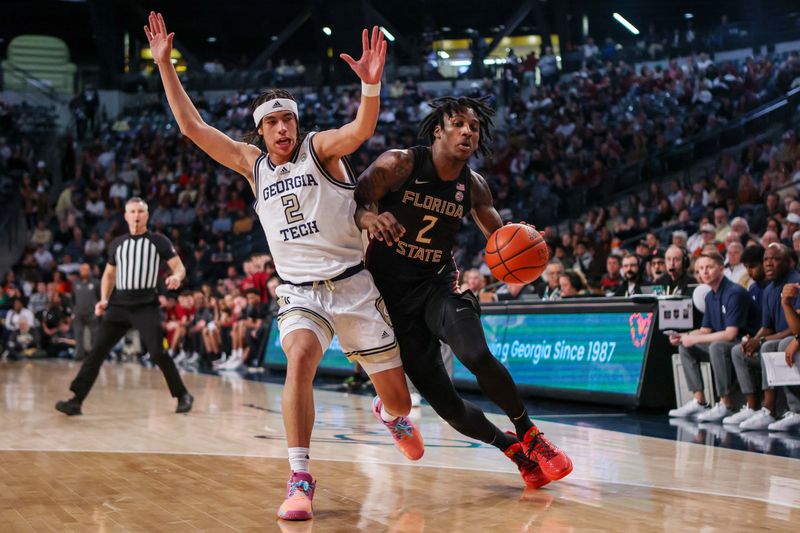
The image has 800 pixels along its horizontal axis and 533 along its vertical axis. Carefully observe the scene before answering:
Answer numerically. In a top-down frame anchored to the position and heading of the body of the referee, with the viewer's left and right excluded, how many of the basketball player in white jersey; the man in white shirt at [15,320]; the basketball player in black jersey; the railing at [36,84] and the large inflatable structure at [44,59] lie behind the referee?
3

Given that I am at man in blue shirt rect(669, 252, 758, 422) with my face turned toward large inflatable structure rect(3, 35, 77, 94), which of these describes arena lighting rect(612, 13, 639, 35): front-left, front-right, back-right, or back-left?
front-right

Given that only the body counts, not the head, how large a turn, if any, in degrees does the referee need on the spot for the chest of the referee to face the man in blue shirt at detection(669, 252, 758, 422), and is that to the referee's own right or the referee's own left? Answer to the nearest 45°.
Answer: approximately 45° to the referee's own left

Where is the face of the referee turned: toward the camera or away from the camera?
toward the camera

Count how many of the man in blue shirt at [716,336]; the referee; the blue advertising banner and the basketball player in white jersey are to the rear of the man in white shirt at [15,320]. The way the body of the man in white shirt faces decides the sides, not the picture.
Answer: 0

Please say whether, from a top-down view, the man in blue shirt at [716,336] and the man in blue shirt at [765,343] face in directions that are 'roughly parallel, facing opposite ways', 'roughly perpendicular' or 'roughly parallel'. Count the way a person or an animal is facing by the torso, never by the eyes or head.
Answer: roughly parallel

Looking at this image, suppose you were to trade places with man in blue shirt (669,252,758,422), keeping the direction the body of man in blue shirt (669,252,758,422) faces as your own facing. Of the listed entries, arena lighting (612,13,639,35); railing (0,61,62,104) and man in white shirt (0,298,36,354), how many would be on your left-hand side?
0

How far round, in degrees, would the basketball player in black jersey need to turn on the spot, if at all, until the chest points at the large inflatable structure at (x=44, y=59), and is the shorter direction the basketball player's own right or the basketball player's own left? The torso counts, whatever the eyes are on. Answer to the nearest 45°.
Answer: approximately 180°

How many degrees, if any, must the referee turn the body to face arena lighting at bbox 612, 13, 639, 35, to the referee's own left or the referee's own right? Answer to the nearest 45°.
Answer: approximately 135° to the referee's own left

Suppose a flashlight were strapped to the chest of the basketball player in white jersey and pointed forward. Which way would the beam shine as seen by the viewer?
toward the camera

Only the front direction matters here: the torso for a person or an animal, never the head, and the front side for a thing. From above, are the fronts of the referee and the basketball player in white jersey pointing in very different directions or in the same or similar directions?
same or similar directions

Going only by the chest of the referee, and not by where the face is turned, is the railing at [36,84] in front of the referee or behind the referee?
behind

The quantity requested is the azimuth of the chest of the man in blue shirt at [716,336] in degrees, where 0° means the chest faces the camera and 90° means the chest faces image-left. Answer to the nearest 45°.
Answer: approximately 45°

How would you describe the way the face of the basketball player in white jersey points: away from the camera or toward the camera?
toward the camera

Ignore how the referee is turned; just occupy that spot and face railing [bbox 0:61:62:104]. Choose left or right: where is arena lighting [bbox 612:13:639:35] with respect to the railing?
right

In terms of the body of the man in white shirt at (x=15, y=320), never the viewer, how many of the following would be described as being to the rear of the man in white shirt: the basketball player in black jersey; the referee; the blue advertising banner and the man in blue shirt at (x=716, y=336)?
0

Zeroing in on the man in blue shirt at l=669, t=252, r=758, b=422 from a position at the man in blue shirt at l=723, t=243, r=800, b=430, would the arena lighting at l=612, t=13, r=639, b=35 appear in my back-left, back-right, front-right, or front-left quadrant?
front-right

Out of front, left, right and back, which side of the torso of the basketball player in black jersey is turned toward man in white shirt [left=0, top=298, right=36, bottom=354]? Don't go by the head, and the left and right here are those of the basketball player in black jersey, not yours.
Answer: back

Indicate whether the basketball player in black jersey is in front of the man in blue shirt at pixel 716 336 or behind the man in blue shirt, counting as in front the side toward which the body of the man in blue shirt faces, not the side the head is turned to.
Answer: in front
